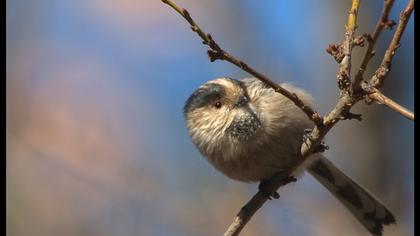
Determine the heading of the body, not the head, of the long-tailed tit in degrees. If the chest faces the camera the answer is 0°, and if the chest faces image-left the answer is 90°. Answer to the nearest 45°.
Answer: approximately 45°
